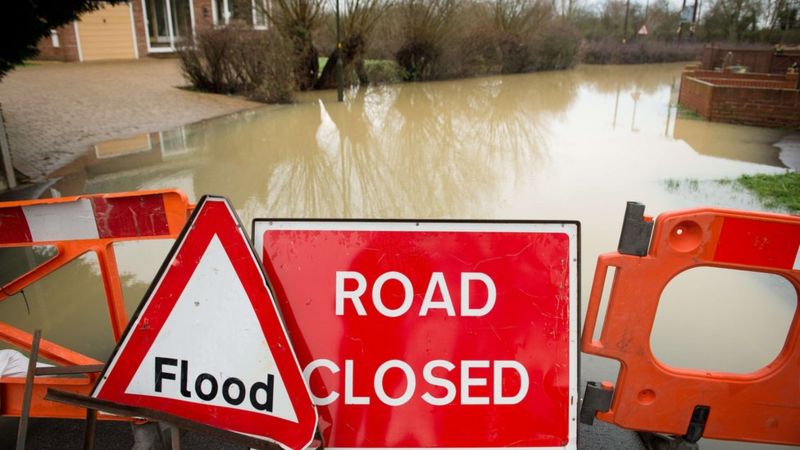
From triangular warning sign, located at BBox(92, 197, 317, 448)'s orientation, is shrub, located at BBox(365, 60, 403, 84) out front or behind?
behind

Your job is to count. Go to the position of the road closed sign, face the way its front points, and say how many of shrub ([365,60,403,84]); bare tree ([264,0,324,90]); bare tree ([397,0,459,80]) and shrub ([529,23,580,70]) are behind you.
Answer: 4

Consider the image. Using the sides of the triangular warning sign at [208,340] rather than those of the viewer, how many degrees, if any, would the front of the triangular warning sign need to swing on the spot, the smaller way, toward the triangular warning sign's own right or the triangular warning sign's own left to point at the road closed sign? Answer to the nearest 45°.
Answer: approximately 90° to the triangular warning sign's own left

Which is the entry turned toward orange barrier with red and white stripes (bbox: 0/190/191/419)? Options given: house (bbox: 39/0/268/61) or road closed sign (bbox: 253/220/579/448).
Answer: the house

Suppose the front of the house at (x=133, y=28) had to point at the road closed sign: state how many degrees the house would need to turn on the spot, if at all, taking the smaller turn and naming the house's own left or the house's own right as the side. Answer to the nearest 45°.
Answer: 0° — it already faces it

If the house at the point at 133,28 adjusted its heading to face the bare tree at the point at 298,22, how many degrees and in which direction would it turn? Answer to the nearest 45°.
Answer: approximately 45° to its left

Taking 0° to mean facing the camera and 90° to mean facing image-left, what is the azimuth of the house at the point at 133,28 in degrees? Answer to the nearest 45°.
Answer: approximately 0°

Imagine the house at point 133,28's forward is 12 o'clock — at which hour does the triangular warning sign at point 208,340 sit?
The triangular warning sign is roughly at 12 o'clock from the house.
